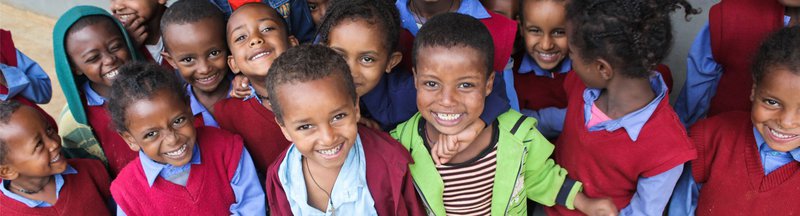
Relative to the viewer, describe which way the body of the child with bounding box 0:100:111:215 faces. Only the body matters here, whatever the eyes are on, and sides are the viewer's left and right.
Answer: facing the viewer and to the right of the viewer

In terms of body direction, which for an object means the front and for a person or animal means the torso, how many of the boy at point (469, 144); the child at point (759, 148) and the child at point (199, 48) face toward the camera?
3

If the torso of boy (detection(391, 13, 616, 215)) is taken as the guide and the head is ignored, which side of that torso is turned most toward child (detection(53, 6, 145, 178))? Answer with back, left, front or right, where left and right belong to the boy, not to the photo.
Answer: right

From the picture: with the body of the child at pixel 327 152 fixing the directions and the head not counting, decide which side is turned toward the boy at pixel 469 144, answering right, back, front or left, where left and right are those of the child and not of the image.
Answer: left

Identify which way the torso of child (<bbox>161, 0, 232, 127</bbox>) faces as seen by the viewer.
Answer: toward the camera

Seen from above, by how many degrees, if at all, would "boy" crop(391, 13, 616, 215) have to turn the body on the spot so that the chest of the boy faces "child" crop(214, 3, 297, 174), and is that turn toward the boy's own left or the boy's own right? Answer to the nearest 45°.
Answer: approximately 90° to the boy's own right

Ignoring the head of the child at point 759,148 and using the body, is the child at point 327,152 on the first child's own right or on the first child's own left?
on the first child's own right

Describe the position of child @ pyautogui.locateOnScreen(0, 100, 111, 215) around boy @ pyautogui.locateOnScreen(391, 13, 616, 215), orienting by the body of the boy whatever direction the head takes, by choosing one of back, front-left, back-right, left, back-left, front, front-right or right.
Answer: right

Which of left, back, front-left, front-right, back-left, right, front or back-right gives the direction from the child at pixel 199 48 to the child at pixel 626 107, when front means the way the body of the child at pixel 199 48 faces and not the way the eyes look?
front-left

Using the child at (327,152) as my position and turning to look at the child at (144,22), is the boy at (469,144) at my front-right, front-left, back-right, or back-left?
back-right

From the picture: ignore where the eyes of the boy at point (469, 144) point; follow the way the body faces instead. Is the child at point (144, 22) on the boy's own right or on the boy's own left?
on the boy's own right

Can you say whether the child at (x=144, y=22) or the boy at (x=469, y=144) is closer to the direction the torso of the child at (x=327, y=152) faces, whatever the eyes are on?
the boy

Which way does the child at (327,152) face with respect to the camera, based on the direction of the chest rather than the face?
toward the camera

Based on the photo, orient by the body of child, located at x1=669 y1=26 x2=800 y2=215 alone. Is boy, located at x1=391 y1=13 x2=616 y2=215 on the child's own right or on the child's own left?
on the child's own right

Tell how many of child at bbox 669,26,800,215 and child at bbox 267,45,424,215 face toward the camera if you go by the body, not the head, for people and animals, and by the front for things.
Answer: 2
